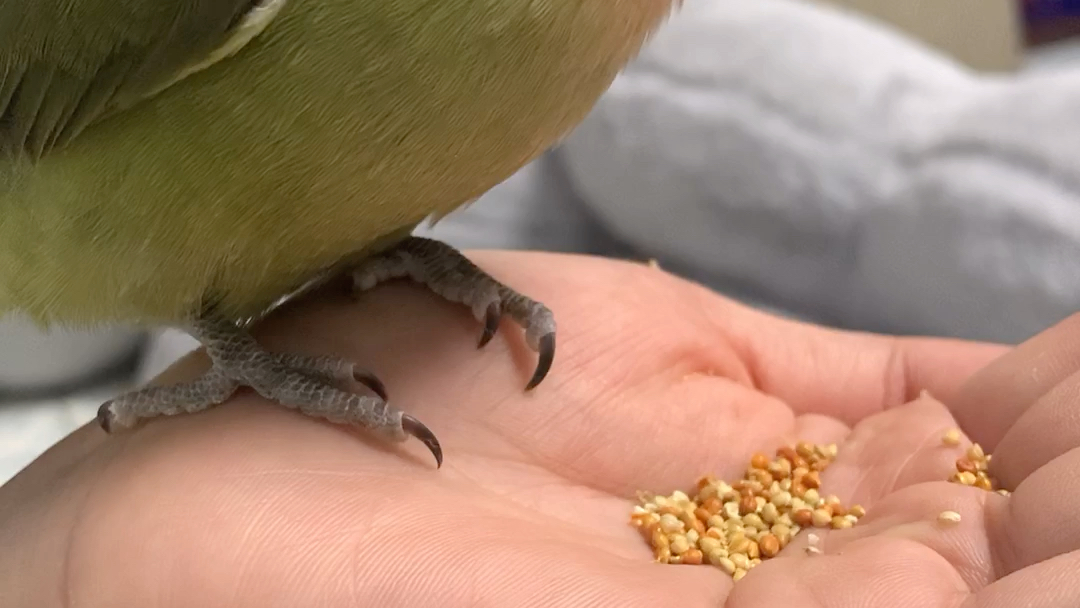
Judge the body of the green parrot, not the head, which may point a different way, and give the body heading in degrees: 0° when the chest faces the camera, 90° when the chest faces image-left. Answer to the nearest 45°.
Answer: approximately 270°

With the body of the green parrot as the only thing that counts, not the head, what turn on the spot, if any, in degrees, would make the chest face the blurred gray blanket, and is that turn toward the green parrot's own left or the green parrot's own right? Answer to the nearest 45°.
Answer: approximately 45° to the green parrot's own left
